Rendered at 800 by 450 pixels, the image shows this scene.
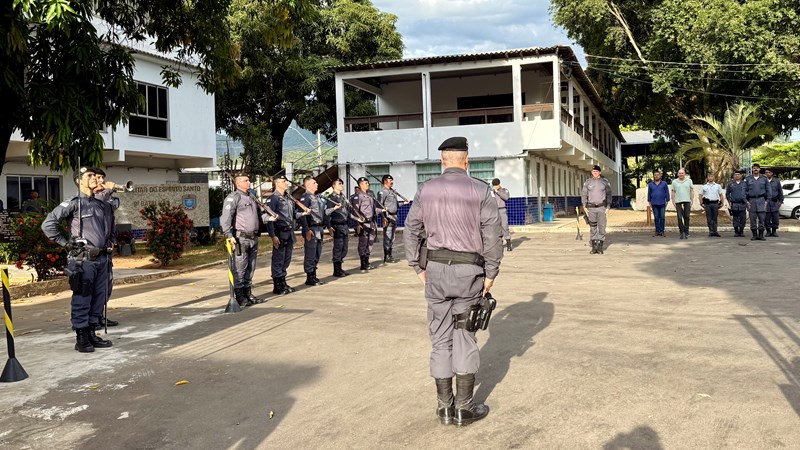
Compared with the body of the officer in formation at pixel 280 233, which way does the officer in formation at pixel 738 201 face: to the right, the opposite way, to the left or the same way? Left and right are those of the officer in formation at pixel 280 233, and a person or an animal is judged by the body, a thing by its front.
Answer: to the right

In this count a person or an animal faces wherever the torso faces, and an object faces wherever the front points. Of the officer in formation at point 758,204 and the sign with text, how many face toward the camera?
2

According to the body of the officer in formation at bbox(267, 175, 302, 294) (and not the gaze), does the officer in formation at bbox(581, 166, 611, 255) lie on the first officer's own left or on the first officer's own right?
on the first officer's own left

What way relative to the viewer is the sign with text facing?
toward the camera

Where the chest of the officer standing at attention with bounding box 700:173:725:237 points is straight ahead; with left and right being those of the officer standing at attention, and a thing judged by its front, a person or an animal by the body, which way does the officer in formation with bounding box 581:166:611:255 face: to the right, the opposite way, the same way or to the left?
the same way

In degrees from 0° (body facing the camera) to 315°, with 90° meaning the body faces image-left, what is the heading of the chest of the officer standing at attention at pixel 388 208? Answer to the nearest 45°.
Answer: approximately 315°

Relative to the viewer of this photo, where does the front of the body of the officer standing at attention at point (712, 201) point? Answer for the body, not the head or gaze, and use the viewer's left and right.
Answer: facing the viewer

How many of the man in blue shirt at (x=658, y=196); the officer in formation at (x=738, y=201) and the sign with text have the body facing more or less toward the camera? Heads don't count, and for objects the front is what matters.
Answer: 3

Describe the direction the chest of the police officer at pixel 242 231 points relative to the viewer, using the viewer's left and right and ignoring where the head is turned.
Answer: facing the viewer and to the right of the viewer

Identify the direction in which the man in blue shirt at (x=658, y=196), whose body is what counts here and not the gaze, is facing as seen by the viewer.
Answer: toward the camera

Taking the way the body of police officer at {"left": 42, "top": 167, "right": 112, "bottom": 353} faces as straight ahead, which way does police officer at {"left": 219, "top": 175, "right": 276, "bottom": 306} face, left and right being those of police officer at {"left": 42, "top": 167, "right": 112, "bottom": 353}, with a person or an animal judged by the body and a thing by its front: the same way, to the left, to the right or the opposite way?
the same way

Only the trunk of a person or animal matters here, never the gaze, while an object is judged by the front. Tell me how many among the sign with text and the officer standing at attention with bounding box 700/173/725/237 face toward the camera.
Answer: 2

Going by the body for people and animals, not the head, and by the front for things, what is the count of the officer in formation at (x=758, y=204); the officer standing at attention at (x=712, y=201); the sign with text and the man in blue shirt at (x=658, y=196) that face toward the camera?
4

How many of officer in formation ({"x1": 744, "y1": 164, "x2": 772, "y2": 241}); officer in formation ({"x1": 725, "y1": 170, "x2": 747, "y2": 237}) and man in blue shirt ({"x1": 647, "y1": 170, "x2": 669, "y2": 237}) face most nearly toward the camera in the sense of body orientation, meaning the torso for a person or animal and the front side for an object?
3

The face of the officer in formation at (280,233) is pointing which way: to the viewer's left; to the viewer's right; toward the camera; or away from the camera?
to the viewer's right

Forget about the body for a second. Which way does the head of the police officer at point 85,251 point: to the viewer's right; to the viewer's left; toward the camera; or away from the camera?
to the viewer's right

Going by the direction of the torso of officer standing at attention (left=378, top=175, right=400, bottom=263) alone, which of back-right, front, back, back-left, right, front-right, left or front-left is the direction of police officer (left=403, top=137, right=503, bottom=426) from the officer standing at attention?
front-right

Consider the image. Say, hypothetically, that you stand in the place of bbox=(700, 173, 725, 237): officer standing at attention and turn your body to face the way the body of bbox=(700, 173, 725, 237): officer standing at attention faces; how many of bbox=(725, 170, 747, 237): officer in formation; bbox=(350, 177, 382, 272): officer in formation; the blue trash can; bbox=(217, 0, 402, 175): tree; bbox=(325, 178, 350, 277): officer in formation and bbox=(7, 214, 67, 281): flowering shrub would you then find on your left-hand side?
1

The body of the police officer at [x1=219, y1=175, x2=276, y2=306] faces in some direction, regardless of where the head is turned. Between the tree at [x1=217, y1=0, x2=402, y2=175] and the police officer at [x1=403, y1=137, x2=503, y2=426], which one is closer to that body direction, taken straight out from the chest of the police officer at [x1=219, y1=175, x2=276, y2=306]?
the police officer
